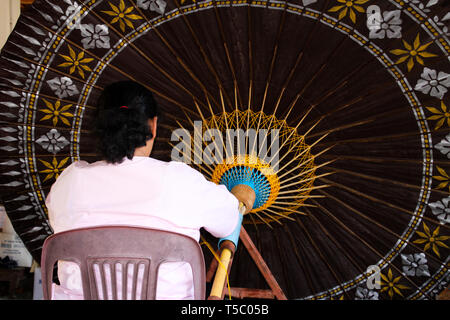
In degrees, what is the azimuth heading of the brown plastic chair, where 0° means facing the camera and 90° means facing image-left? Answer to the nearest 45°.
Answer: approximately 180°

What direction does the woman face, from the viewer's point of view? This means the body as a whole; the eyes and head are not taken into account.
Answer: away from the camera
